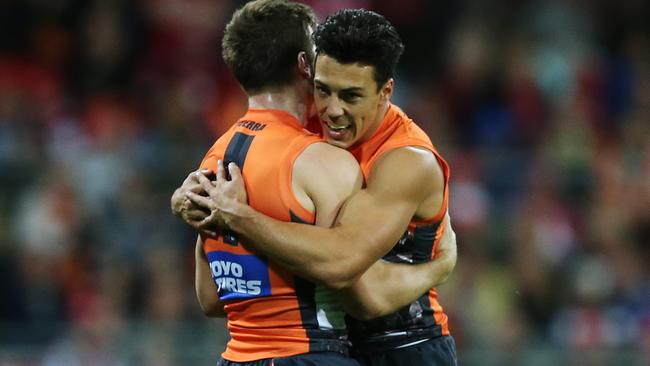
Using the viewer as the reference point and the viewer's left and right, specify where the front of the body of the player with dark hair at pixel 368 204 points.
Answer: facing the viewer and to the left of the viewer
